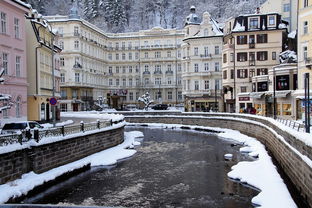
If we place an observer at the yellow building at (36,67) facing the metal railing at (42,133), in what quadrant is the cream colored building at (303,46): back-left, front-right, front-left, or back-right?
front-left

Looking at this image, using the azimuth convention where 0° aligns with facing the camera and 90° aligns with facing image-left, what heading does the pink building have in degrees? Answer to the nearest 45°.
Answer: approximately 315°

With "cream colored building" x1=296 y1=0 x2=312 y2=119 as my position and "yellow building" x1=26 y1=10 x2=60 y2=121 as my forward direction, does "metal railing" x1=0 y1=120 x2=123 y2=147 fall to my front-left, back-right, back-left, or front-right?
front-left

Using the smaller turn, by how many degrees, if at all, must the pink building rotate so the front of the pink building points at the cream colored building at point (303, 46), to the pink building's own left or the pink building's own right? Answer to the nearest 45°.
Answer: approximately 45° to the pink building's own left

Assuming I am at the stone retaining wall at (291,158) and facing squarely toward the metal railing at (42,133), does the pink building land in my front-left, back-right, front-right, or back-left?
front-right

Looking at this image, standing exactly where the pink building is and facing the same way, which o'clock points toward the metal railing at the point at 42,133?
The metal railing is roughly at 1 o'clock from the pink building.

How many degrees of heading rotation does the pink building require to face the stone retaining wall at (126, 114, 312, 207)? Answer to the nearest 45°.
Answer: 0° — it already faces it

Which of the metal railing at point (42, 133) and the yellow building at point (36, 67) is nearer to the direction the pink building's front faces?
the metal railing
